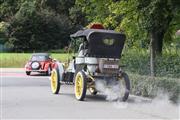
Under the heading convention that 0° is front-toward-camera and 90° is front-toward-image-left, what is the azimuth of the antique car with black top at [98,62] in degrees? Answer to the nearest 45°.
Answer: approximately 135°

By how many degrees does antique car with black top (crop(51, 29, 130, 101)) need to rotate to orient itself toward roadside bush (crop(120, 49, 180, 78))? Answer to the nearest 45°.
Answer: approximately 90° to its right

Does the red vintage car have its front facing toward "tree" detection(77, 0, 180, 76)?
no
